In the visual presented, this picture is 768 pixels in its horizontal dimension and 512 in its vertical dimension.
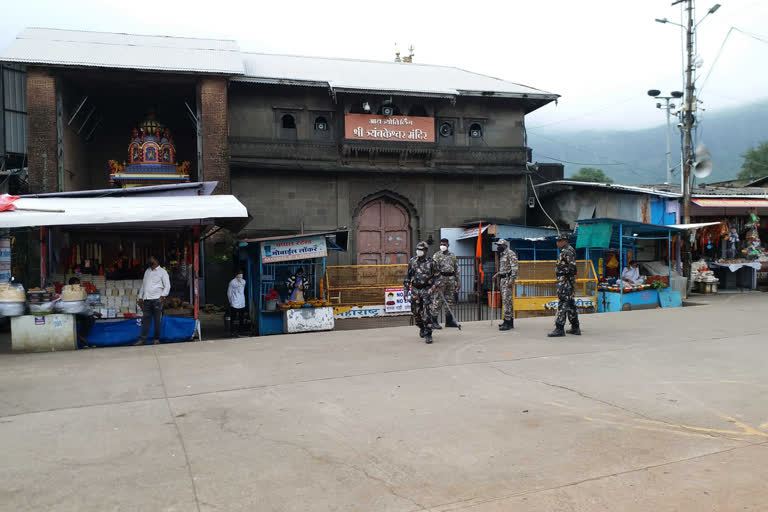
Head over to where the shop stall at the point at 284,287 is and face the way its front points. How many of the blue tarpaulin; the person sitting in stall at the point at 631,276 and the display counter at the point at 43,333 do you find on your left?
1

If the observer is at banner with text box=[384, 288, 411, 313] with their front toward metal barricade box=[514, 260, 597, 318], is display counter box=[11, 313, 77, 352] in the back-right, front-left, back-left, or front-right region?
back-right

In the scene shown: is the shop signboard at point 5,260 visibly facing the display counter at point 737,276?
no

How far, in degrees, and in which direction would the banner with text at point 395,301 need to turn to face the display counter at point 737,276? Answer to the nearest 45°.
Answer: approximately 90° to its left

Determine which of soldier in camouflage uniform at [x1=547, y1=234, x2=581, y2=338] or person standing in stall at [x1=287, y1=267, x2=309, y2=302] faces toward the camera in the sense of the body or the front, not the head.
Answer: the person standing in stall

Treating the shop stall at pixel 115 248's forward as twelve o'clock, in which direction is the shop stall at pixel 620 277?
the shop stall at pixel 620 277 is roughly at 9 o'clock from the shop stall at pixel 115 248.

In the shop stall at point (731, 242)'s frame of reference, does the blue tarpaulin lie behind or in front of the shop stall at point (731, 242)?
in front

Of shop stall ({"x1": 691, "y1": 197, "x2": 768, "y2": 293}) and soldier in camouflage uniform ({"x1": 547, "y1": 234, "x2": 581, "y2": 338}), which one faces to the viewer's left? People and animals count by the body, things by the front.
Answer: the soldier in camouflage uniform

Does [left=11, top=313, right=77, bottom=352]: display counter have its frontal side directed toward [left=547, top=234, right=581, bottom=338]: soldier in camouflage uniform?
no

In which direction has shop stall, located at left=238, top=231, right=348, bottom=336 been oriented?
toward the camera

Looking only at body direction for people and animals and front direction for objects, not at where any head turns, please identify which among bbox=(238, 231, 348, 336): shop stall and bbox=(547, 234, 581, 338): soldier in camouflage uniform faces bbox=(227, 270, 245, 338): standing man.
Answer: the soldier in camouflage uniform

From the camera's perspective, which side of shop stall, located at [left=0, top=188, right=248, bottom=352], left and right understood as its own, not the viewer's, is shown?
front

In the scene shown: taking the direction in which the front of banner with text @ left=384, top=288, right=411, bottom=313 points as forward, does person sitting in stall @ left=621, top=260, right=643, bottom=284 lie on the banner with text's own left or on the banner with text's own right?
on the banner with text's own left

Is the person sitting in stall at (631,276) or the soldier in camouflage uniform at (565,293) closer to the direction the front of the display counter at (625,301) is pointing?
the soldier in camouflage uniform

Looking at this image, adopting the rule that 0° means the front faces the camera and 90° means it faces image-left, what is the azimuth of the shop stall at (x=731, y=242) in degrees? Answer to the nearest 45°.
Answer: approximately 0°

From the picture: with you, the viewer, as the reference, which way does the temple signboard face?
facing the viewer

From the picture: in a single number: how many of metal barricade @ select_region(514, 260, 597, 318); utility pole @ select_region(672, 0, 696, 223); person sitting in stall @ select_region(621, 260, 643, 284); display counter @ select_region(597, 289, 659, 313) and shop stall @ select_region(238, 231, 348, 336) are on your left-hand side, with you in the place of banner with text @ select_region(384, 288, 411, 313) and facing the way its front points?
4

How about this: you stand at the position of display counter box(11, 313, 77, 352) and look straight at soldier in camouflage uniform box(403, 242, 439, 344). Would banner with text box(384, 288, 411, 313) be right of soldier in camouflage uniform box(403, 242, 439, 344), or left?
left

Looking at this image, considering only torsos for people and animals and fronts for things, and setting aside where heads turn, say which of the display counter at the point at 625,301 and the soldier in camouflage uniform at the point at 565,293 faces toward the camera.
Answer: the display counter

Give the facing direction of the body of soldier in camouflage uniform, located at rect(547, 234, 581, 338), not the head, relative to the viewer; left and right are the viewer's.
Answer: facing to the left of the viewer
